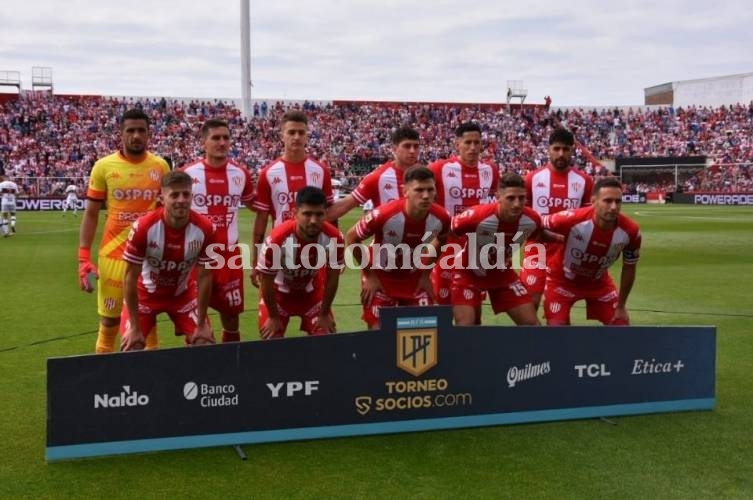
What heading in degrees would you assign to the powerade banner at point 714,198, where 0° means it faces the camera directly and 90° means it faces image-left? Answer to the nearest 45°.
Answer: approximately 0°

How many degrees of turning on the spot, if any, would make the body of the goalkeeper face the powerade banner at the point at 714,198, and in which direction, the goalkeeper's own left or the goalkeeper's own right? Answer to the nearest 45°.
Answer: approximately 135° to the goalkeeper's own left

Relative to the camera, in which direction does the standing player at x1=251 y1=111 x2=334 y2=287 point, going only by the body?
toward the camera

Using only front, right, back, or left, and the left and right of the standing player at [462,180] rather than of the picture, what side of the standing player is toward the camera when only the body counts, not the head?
front

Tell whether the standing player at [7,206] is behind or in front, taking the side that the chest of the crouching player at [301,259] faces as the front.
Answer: behind

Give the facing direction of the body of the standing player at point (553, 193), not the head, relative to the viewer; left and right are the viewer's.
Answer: facing the viewer

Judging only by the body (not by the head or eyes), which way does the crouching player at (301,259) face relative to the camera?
toward the camera

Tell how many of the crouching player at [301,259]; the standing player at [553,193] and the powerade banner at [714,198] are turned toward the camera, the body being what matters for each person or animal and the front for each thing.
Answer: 3

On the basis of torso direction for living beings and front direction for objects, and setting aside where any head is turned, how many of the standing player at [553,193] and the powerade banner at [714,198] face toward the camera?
2

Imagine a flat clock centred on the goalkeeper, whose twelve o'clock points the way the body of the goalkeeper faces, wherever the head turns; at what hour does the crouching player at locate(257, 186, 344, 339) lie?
The crouching player is roughly at 10 o'clock from the goalkeeper.

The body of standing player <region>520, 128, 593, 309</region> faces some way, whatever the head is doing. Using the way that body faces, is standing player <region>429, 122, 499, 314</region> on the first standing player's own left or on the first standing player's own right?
on the first standing player's own right
